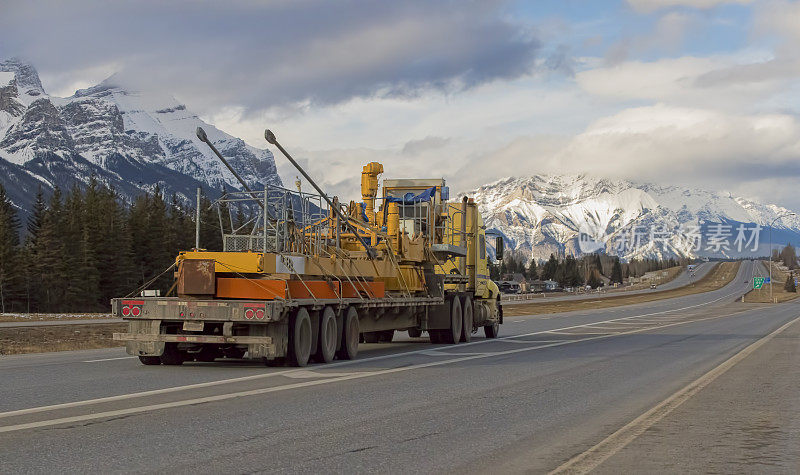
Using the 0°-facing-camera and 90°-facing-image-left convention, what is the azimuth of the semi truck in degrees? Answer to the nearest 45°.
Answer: approximately 225°
